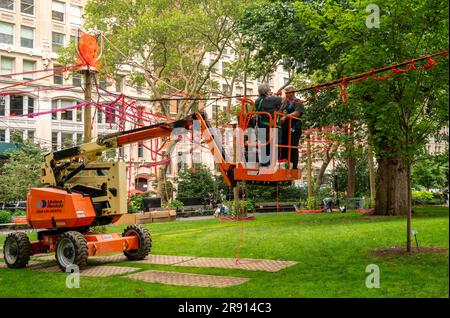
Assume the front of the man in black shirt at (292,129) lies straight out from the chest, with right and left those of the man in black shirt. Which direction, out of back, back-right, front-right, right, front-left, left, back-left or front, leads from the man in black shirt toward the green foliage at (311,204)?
back-right

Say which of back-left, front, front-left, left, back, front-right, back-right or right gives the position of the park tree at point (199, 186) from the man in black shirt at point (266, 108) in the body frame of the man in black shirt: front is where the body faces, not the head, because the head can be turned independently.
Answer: front-left

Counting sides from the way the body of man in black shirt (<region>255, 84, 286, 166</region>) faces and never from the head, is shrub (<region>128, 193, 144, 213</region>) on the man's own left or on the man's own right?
on the man's own left

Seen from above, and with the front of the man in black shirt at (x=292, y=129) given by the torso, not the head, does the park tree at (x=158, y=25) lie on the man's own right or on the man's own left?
on the man's own right

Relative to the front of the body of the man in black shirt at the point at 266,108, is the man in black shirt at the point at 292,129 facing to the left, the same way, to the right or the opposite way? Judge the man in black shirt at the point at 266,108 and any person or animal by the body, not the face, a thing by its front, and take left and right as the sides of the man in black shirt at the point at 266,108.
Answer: the opposite way

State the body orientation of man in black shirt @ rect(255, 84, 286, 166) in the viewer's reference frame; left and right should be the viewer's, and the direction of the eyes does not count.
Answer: facing away from the viewer and to the right of the viewer

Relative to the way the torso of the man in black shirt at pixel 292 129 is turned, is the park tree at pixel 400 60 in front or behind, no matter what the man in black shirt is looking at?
behind
